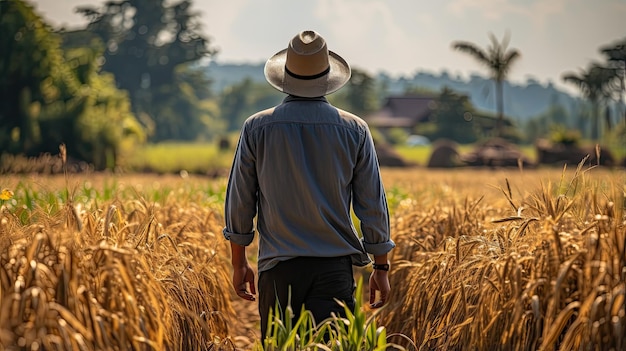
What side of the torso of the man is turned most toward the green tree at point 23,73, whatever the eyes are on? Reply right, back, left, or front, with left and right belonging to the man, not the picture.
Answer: front

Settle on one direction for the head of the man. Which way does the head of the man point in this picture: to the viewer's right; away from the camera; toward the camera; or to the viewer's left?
away from the camera

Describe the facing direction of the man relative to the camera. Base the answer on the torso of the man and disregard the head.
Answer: away from the camera
